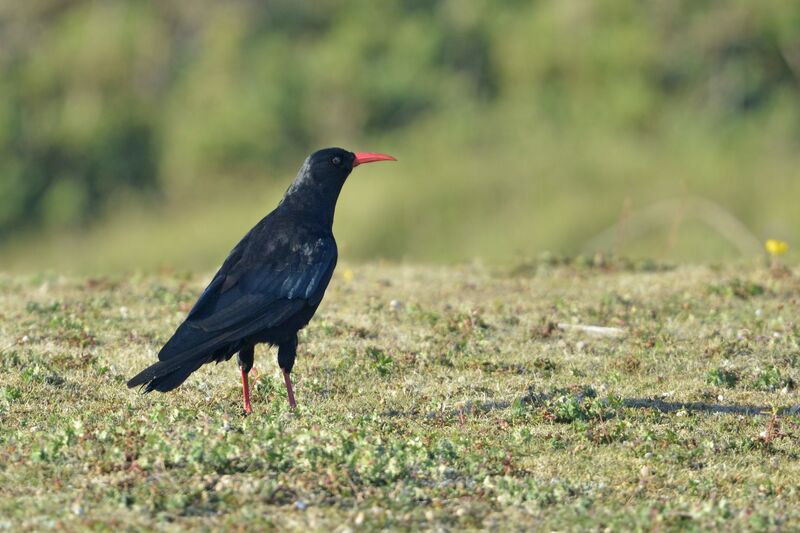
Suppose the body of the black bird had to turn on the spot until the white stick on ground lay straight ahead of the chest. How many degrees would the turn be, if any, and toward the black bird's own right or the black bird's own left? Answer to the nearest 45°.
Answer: approximately 45° to the black bird's own left

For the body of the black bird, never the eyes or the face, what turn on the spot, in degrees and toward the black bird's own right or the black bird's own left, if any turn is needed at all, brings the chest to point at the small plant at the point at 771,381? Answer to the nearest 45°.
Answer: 0° — it already faces it

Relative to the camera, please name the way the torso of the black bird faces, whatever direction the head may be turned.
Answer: to the viewer's right

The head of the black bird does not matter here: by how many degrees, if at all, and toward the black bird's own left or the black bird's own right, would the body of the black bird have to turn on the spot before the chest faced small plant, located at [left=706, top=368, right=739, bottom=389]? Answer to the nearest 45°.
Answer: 0° — it already faces it
